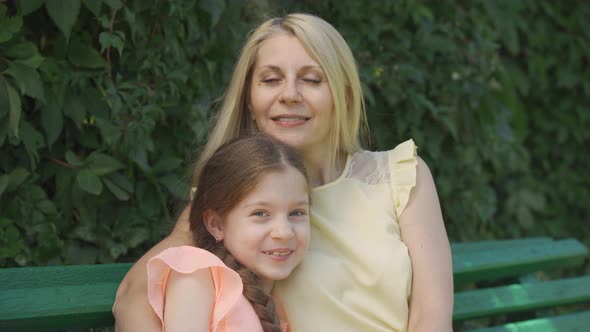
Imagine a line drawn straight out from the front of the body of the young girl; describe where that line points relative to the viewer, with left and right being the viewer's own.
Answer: facing the viewer and to the right of the viewer

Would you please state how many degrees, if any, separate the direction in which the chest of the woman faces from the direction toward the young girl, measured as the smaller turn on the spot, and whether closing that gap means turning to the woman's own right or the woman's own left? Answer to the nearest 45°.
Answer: approximately 45° to the woman's own right

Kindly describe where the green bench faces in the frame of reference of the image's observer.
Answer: facing the viewer

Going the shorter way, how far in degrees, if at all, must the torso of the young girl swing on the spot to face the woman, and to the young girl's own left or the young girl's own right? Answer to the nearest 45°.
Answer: approximately 90° to the young girl's own left

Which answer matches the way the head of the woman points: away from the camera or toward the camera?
toward the camera
